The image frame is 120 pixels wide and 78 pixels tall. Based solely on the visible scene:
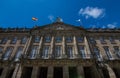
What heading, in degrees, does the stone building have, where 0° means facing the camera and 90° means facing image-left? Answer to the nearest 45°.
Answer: approximately 0°
